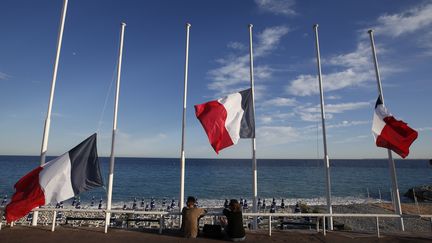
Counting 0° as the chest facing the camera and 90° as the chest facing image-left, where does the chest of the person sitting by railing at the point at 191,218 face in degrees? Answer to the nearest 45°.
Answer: approximately 180°

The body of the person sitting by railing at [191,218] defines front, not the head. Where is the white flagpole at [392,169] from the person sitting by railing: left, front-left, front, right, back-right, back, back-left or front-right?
right

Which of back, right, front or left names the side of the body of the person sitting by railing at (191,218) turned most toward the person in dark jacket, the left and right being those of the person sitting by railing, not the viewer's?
right

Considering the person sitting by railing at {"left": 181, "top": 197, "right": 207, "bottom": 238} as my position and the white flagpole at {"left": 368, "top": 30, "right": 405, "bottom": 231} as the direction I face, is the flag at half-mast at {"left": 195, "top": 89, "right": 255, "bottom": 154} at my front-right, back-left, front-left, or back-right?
front-left

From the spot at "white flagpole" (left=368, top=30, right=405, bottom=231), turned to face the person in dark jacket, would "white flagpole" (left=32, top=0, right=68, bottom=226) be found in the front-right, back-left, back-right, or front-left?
front-right

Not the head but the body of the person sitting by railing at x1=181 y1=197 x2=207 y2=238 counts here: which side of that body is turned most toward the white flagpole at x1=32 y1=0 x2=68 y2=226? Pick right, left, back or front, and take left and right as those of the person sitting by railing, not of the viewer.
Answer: left

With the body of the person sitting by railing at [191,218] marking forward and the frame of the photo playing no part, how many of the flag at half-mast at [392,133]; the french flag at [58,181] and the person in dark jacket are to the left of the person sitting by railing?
1

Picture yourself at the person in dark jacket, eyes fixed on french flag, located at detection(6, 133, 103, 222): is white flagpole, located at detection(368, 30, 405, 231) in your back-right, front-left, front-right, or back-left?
back-right

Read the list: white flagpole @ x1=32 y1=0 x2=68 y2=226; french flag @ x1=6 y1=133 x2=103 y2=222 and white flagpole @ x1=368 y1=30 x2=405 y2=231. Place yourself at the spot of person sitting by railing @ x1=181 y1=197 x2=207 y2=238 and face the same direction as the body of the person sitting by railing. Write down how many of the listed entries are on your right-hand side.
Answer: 1

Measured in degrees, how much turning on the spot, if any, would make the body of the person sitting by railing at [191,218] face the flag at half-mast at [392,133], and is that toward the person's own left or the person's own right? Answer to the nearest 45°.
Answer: approximately 90° to the person's own right

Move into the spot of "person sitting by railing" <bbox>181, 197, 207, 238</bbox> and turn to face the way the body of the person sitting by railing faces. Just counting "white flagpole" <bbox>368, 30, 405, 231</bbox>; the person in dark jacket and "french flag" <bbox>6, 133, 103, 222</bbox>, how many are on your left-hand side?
1
